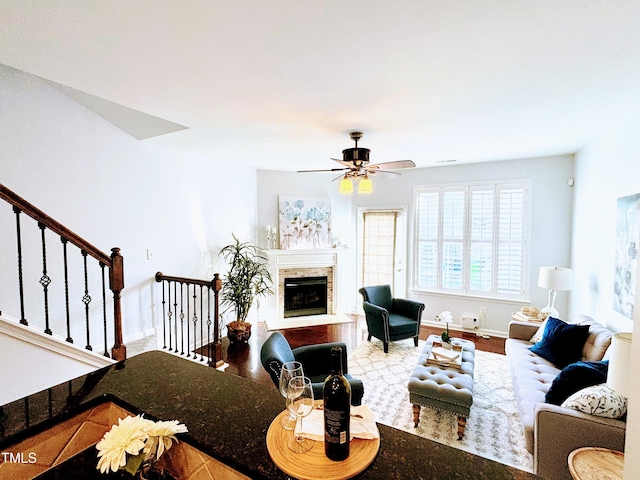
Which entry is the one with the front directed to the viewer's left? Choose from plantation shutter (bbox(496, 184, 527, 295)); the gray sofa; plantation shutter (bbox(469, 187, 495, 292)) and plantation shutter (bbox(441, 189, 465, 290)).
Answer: the gray sofa

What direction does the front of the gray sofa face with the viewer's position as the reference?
facing to the left of the viewer

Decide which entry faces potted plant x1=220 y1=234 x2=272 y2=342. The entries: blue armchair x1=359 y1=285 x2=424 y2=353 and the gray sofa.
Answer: the gray sofa

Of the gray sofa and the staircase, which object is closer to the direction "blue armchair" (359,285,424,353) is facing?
the gray sofa

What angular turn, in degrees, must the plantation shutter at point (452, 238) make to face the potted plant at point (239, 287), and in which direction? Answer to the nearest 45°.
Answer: approximately 45° to its right

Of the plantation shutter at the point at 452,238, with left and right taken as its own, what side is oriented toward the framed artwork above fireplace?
right
